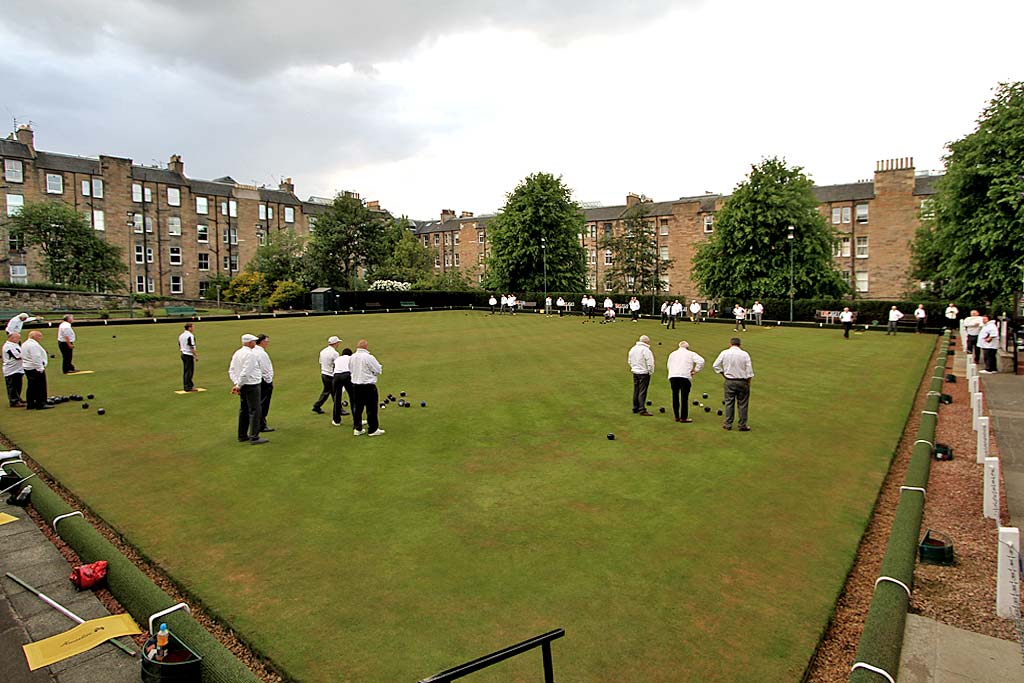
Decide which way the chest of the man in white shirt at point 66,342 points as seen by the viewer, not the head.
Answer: to the viewer's right

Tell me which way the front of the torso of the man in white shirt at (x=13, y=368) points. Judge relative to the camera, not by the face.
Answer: to the viewer's right

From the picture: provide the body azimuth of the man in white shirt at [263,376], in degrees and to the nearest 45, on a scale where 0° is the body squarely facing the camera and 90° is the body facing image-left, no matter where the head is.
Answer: approximately 270°

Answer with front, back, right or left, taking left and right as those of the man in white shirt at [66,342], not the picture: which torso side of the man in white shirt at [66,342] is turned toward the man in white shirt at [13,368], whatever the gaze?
right

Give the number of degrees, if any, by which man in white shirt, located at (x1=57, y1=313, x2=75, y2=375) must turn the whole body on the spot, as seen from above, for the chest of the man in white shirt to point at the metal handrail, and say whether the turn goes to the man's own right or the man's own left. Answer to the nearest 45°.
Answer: approximately 90° to the man's own right

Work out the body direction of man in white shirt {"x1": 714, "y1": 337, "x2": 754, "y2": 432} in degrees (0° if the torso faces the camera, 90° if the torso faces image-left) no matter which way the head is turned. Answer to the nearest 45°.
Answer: approximately 180°

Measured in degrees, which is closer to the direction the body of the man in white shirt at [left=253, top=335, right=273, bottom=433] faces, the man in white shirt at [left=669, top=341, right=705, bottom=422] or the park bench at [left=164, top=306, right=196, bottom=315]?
the man in white shirt

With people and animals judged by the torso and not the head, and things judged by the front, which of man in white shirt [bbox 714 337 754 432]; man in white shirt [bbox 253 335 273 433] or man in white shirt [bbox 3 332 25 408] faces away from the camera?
man in white shirt [bbox 714 337 754 432]
